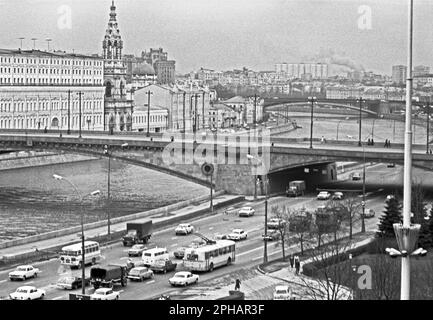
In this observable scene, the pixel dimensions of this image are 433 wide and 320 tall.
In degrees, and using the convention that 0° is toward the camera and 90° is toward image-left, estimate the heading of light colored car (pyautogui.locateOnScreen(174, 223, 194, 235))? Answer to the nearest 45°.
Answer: approximately 45°

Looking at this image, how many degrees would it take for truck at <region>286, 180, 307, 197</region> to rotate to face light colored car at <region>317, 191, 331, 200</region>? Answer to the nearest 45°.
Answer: approximately 90° to its left

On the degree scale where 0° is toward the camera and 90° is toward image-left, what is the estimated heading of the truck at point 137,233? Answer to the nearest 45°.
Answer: approximately 45°

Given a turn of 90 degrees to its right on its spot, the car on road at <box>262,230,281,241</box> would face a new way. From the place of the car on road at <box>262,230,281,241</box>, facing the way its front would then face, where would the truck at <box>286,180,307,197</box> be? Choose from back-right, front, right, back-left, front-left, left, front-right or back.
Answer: front-right
